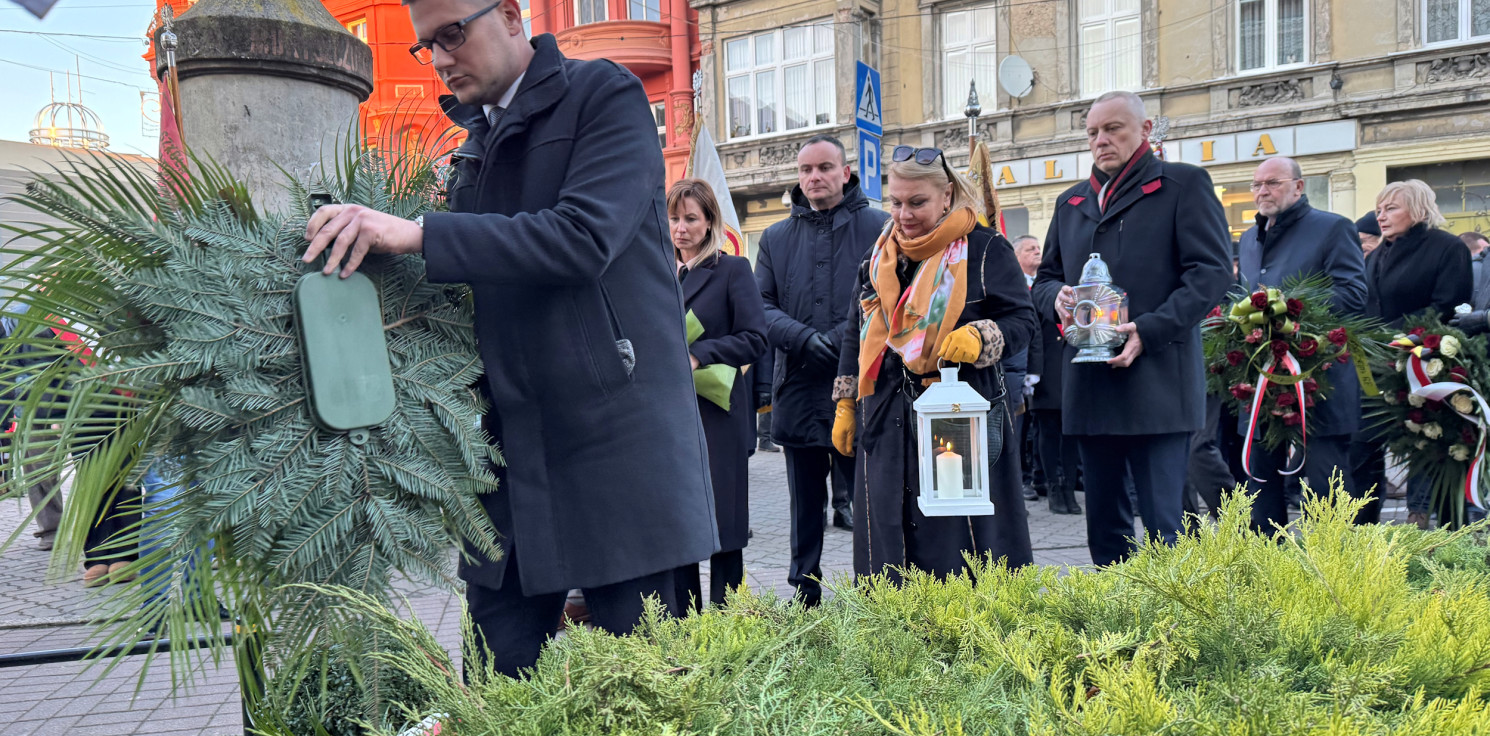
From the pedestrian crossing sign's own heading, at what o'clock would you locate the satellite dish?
The satellite dish is roughly at 8 o'clock from the pedestrian crossing sign.

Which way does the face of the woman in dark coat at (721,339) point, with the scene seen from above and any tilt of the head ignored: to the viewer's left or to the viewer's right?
to the viewer's left

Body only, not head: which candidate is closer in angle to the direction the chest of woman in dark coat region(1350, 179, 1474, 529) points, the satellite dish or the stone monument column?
the stone monument column

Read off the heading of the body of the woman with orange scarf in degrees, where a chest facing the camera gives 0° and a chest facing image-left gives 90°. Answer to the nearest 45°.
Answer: approximately 45°

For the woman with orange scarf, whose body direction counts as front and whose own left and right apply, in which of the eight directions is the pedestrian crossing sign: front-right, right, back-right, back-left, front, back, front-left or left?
back-right
